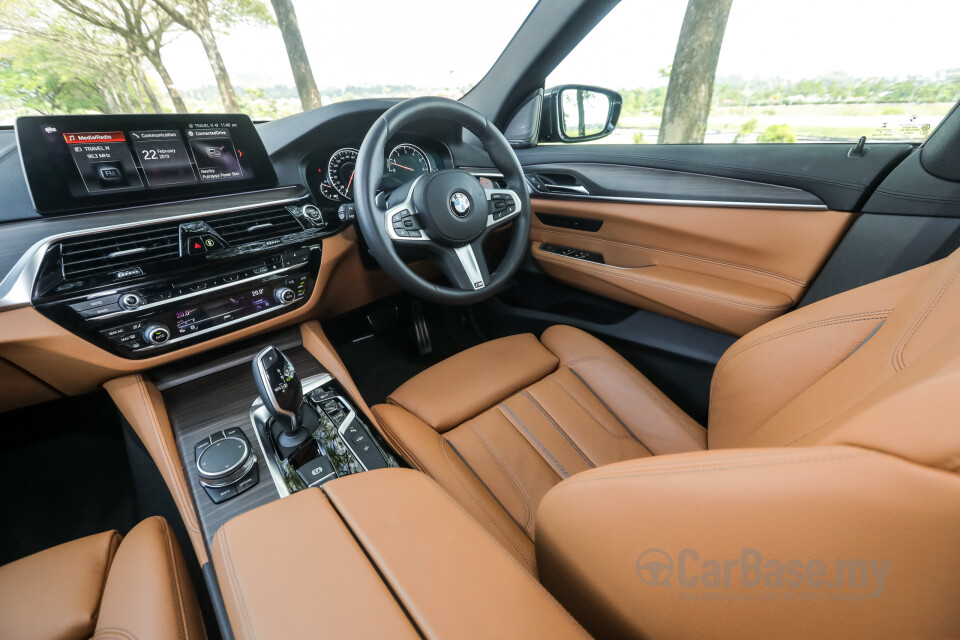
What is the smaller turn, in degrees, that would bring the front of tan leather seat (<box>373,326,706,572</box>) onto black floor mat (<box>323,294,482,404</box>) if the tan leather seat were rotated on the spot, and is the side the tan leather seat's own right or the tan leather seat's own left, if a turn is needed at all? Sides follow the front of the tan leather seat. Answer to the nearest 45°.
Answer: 0° — it already faces it

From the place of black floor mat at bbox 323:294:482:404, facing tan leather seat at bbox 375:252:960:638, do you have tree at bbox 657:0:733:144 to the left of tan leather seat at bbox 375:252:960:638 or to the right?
left

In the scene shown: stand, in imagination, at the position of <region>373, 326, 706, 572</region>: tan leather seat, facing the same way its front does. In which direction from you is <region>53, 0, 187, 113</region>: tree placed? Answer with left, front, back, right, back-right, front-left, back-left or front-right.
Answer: front

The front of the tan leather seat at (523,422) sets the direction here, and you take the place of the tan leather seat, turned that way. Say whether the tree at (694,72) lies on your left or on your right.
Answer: on your right

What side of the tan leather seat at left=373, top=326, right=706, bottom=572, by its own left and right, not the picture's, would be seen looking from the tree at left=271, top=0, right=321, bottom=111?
front

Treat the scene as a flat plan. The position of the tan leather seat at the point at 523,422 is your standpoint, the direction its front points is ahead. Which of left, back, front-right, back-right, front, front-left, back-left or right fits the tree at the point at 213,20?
front

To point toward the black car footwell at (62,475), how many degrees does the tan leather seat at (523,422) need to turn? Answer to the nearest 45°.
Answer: approximately 45° to its left

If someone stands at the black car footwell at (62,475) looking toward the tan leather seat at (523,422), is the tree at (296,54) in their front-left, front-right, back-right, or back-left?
back-left

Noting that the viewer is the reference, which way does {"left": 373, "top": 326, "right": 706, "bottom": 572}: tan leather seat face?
facing away from the viewer and to the left of the viewer

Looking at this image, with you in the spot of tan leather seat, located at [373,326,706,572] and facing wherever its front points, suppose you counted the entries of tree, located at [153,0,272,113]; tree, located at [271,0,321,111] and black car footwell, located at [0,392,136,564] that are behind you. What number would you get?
0

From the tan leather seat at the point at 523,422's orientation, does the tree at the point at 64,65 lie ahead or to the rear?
ahead
